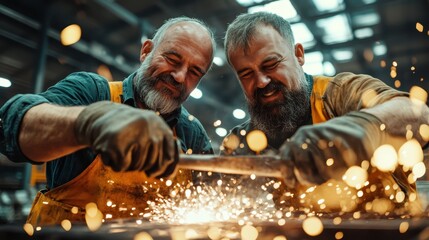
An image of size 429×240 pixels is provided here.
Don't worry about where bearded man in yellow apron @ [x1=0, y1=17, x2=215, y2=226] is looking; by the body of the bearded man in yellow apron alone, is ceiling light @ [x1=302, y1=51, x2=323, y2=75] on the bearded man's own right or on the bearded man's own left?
on the bearded man's own left

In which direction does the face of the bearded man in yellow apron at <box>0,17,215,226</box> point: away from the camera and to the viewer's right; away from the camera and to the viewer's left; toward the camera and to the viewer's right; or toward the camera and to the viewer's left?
toward the camera and to the viewer's right

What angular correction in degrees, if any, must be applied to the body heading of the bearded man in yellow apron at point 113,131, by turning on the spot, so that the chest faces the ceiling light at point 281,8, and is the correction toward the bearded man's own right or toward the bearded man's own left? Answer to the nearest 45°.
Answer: approximately 90° to the bearded man's own left

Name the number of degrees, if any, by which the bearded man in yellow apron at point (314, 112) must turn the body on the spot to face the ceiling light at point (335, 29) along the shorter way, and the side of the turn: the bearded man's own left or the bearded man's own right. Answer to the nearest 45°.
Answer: approximately 135° to the bearded man's own right

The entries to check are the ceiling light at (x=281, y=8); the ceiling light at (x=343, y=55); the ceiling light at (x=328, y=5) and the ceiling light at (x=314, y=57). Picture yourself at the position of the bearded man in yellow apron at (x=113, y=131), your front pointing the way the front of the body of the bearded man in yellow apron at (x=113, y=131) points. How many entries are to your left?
4

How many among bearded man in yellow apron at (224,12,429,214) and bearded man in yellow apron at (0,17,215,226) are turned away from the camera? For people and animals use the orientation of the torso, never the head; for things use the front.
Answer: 0

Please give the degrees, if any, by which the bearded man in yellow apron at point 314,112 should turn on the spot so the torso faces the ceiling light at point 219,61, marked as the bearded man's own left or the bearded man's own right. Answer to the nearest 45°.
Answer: approximately 135° to the bearded man's own right

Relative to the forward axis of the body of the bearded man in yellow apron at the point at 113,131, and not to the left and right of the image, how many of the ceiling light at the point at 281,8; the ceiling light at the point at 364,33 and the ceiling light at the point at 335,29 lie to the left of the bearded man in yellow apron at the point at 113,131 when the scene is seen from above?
3

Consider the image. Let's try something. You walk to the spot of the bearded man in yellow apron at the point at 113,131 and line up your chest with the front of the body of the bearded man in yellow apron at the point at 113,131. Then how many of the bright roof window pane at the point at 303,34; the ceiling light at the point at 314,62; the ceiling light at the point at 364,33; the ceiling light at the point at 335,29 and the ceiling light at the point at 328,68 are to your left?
5

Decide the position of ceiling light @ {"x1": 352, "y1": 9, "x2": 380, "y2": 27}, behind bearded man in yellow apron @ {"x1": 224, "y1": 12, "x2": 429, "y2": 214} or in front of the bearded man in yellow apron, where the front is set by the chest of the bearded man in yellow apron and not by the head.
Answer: behind

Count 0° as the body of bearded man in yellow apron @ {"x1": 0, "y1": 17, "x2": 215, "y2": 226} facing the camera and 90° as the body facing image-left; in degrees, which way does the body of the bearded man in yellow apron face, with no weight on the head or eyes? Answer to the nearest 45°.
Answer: approximately 315°
